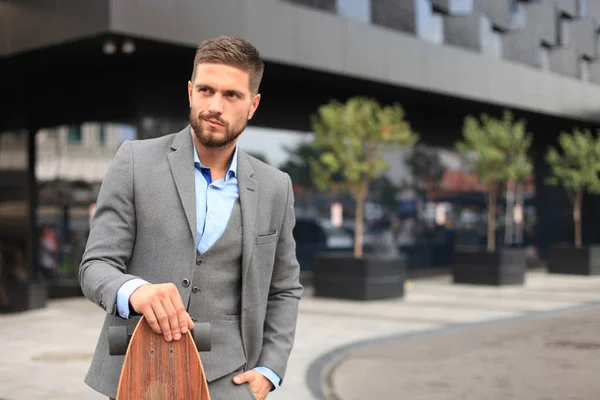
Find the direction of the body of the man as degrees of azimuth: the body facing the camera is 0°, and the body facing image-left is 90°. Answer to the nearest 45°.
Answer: approximately 0°

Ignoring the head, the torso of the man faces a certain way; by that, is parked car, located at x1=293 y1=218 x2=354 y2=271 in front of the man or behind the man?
behind

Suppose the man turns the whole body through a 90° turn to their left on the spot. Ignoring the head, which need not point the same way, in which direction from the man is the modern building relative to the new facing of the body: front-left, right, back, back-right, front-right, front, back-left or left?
left

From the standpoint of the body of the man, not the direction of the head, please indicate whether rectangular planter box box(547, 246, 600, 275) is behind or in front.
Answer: behind

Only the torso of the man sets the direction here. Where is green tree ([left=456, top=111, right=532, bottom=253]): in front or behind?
behind

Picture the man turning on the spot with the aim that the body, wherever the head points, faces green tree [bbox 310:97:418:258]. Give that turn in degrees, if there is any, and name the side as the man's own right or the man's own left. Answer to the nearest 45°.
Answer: approximately 180°

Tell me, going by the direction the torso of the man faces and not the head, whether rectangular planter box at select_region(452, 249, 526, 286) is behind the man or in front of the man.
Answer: behind

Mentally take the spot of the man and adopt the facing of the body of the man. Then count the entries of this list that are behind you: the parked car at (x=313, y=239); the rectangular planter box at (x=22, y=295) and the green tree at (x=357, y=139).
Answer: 3
